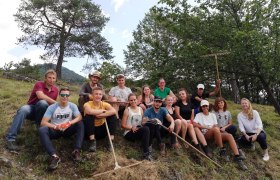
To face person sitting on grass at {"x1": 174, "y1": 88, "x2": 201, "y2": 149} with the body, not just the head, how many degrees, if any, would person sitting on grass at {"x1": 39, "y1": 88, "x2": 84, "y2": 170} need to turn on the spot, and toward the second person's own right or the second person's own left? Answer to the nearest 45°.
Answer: approximately 90° to the second person's own left

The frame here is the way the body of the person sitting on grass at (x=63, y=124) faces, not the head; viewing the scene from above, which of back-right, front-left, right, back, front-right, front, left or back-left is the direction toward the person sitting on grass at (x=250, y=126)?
left

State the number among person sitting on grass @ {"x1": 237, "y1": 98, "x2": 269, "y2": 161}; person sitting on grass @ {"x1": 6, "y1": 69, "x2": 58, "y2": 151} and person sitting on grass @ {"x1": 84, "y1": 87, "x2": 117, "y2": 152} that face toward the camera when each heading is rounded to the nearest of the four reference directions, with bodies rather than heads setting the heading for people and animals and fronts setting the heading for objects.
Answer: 3

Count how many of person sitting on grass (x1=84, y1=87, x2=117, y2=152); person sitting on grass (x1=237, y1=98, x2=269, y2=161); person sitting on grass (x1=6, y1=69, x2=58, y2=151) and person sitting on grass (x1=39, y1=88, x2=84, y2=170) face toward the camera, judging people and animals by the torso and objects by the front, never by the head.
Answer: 4

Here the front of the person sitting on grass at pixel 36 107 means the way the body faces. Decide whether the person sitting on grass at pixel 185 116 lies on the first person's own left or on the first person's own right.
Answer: on the first person's own left

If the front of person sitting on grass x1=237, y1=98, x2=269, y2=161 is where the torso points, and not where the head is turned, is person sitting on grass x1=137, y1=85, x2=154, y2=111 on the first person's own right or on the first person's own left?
on the first person's own right

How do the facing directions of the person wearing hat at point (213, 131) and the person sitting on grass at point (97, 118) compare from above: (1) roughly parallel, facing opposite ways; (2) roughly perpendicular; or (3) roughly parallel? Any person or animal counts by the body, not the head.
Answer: roughly parallel

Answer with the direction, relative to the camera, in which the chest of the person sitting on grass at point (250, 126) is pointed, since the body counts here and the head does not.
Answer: toward the camera
